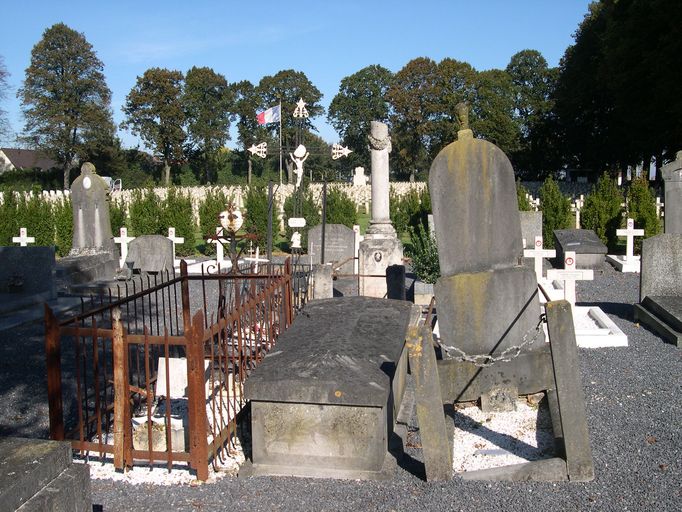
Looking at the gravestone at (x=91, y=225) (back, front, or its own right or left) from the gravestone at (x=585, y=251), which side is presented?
left

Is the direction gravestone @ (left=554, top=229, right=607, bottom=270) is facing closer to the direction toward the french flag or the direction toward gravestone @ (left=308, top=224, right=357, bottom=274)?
the gravestone

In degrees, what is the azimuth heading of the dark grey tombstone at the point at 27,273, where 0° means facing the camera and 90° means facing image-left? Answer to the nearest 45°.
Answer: approximately 315°

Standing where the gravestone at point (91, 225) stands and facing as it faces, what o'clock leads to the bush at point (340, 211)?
The bush is roughly at 8 o'clock from the gravestone.
